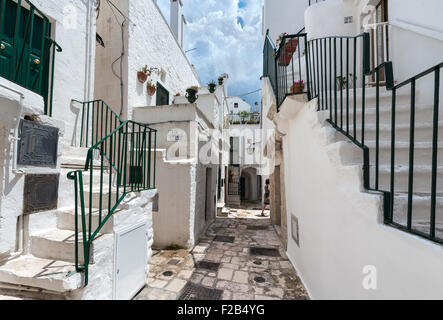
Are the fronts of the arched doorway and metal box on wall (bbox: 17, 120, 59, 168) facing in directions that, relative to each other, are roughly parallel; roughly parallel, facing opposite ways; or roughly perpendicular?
roughly perpendicular

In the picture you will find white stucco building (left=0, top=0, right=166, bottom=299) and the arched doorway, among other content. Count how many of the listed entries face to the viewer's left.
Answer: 0

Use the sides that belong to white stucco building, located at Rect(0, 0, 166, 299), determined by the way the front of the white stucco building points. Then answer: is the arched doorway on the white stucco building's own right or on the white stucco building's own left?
on the white stucco building's own left

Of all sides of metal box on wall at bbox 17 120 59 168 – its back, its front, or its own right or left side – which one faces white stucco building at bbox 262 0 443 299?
front

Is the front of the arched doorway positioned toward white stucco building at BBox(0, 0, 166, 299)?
yes

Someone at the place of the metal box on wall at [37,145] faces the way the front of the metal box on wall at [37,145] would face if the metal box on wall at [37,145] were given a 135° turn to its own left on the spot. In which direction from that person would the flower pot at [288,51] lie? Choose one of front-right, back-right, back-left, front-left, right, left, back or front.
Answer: right

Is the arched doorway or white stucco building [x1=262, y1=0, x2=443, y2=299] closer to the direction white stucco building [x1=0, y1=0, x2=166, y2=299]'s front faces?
the white stucco building

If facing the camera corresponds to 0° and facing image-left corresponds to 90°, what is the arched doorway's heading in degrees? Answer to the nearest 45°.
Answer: approximately 0°

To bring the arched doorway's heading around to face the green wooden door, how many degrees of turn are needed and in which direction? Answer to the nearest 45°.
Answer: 0° — it already faces it

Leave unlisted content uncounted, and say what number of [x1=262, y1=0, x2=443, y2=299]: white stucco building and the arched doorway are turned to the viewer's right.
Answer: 0

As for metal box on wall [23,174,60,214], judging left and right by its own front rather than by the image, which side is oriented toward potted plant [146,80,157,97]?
left

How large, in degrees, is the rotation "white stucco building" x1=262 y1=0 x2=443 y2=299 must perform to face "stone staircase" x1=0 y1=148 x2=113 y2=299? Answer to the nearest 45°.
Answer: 0° — it already faces it

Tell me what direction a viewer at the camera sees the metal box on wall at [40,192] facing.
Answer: facing the viewer and to the right of the viewer
